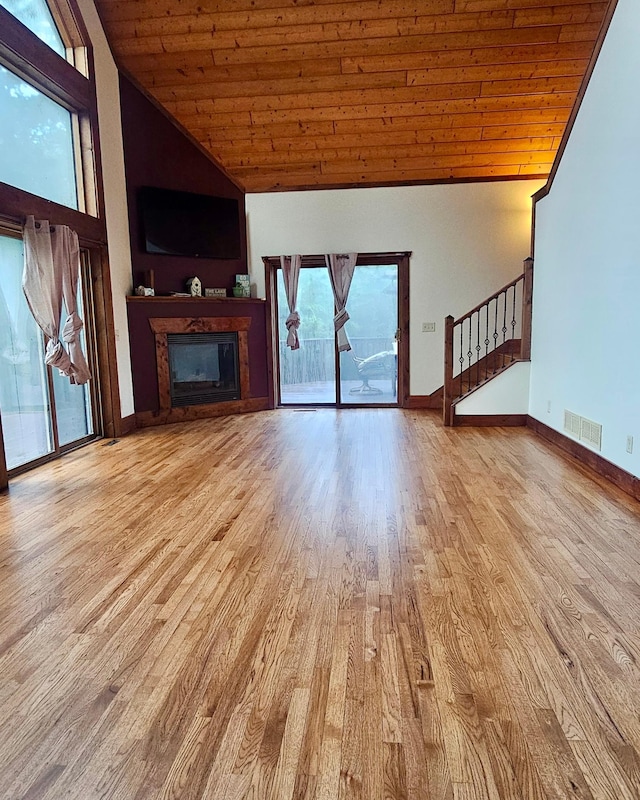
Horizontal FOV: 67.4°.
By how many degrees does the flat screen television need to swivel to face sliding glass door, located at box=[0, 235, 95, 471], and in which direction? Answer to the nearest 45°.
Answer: approximately 90° to its right

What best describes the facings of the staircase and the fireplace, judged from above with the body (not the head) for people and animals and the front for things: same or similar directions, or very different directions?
very different directions

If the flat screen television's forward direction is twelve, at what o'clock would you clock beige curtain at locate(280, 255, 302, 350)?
The beige curtain is roughly at 10 o'clock from the flat screen television.

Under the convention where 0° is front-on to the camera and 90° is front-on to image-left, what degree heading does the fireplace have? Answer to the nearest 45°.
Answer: approximately 315°

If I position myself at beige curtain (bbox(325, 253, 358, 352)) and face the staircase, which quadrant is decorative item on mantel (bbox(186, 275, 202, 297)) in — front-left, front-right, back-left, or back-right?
back-right

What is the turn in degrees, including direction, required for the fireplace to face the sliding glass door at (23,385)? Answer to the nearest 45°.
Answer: approximately 90° to its right
